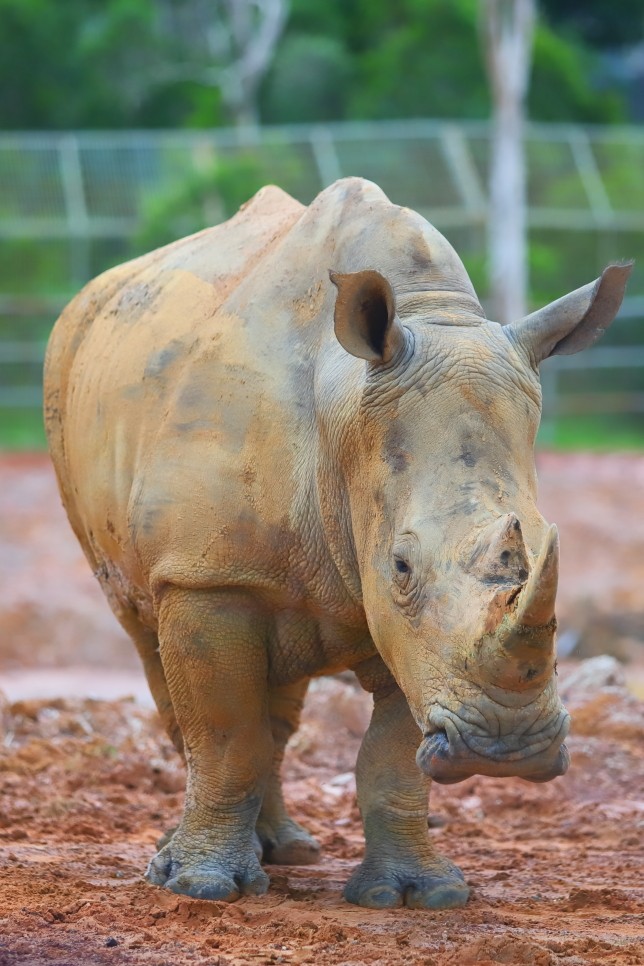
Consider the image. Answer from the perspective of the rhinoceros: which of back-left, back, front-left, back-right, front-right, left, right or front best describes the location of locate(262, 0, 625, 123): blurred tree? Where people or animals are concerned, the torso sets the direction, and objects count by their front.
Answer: back-left

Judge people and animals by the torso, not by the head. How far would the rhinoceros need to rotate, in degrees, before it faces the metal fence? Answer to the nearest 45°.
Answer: approximately 135° to its left

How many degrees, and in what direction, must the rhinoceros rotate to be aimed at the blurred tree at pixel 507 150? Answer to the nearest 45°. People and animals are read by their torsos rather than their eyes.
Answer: approximately 135° to its left
